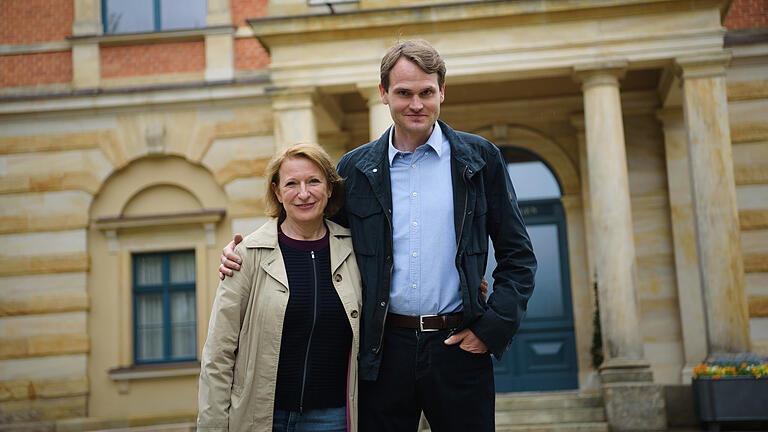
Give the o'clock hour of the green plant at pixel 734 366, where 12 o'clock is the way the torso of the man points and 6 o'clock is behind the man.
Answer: The green plant is roughly at 7 o'clock from the man.

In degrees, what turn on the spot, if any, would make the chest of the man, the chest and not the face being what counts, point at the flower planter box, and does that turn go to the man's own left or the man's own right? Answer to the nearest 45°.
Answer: approximately 135° to the man's own left

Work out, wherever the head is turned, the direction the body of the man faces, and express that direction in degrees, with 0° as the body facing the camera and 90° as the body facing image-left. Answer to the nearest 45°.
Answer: approximately 0°
